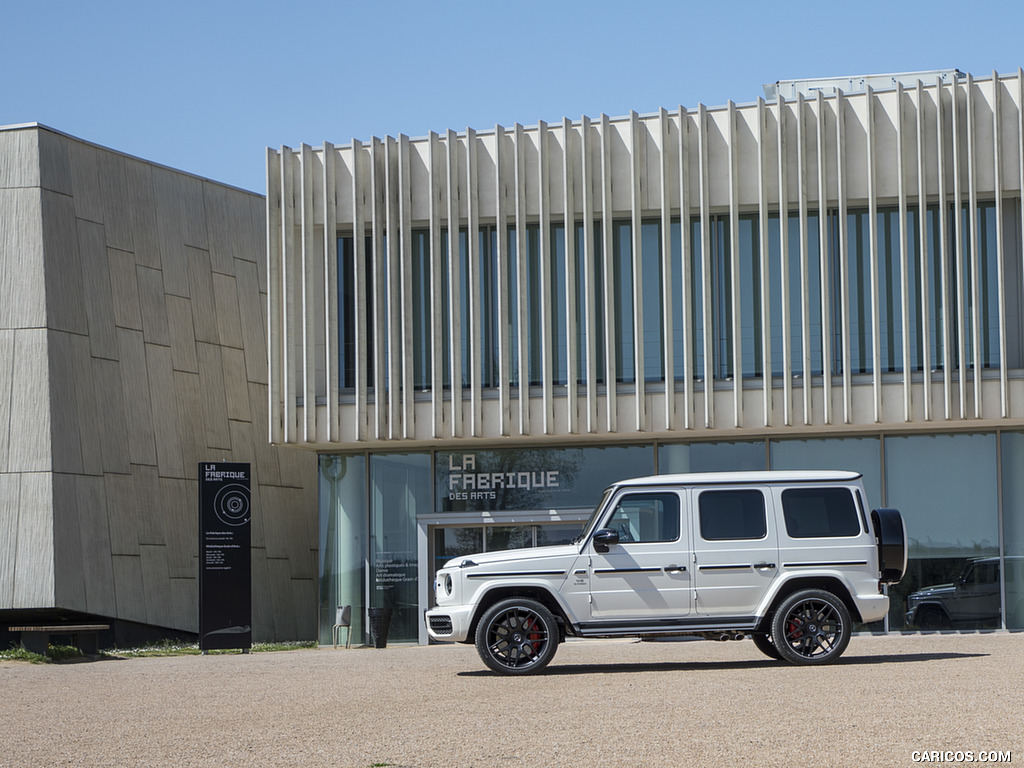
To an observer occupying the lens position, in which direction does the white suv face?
facing to the left of the viewer

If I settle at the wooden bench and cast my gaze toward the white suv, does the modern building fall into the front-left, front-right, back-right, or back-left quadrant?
front-left

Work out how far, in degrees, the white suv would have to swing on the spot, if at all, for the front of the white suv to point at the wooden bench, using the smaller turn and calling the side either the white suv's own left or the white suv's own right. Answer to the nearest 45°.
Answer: approximately 45° to the white suv's own right

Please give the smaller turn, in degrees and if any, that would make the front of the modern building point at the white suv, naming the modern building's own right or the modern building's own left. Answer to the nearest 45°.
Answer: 0° — it already faces it

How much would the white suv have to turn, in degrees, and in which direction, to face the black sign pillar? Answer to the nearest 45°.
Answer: approximately 45° to its right

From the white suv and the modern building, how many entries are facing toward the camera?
1

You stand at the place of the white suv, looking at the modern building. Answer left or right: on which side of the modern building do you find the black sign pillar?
left

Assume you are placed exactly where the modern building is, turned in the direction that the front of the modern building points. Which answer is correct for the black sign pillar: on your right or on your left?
on your right

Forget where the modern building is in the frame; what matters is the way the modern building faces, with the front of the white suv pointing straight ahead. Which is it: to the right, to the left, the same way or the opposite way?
to the left

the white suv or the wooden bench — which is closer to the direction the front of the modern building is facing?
the white suv

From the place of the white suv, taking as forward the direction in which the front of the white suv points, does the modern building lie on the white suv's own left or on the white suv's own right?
on the white suv's own right

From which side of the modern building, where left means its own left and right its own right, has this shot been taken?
front
